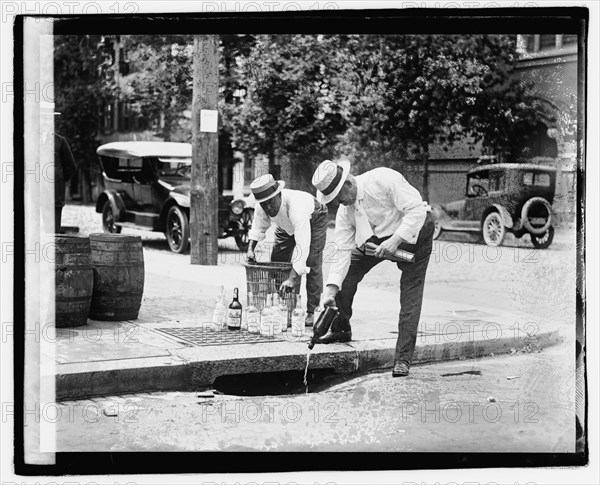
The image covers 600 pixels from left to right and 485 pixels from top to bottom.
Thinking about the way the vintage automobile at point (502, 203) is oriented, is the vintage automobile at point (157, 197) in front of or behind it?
in front

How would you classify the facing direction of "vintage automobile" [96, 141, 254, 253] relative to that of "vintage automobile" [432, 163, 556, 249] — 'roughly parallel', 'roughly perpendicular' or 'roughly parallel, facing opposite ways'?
roughly parallel, facing opposite ways

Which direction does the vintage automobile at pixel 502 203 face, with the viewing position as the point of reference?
facing away from the viewer and to the left of the viewer

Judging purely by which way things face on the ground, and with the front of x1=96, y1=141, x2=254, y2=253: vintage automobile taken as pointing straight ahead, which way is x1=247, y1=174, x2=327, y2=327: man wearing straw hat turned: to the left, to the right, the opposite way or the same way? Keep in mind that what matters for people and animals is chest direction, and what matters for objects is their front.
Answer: to the right

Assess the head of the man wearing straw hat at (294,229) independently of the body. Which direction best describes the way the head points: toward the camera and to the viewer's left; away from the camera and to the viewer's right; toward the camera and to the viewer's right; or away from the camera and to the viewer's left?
toward the camera and to the viewer's left

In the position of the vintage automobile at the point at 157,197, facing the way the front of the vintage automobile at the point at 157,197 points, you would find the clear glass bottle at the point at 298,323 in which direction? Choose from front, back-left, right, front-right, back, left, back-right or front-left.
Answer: front

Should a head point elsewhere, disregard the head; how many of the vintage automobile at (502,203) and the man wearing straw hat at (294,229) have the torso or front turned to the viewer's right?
0

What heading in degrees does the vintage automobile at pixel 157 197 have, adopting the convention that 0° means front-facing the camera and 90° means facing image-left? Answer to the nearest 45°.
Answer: approximately 315°

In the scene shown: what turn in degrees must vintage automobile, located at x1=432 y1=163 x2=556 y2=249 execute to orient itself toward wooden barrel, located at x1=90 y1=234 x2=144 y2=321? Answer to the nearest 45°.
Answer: approximately 45° to its left

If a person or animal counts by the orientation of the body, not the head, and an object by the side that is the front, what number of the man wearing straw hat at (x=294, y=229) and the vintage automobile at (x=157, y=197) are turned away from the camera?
0
